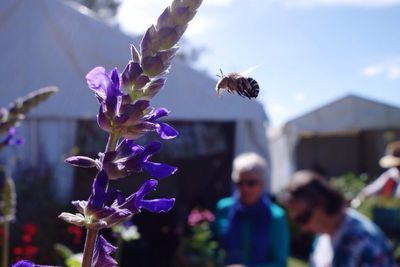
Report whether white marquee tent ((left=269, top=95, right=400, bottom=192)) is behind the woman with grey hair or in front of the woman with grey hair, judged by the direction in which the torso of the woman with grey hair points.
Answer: behind

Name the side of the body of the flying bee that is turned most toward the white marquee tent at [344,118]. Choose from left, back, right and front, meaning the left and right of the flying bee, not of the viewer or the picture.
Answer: right

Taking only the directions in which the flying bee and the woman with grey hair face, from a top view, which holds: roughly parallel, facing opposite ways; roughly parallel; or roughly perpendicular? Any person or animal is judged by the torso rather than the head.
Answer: roughly perpendicular

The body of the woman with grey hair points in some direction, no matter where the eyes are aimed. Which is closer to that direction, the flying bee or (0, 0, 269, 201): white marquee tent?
the flying bee

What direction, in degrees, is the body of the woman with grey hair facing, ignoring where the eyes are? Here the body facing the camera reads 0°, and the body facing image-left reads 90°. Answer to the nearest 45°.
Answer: approximately 0°

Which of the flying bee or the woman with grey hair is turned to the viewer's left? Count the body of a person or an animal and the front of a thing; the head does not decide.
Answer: the flying bee

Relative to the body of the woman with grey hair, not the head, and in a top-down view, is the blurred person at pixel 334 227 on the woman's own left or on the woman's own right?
on the woman's own left

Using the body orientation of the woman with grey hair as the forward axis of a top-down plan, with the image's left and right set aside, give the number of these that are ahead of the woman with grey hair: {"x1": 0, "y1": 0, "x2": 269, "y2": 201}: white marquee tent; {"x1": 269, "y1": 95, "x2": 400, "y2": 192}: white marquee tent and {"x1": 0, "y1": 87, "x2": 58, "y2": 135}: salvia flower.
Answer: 1

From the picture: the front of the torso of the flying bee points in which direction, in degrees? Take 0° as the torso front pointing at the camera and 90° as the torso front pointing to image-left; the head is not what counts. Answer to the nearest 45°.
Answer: approximately 90°

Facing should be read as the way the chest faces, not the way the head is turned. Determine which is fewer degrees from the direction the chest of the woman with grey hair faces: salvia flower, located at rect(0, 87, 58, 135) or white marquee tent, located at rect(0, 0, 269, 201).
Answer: the salvia flower

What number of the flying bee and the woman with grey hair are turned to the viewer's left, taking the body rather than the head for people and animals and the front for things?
1

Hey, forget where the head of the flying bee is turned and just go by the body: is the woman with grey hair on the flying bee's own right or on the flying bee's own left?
on the flying bee's own right
